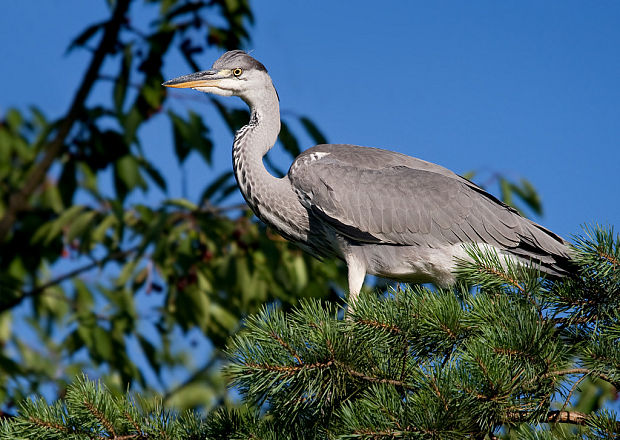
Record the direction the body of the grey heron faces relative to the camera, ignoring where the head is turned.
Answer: to the viewer's left
